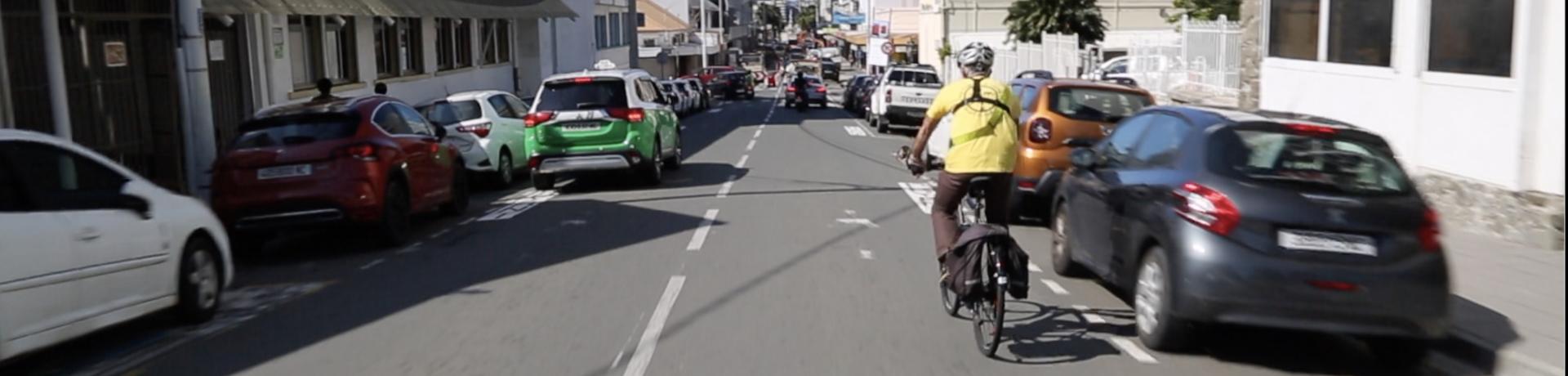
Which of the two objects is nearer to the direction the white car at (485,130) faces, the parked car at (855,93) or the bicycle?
the parked car

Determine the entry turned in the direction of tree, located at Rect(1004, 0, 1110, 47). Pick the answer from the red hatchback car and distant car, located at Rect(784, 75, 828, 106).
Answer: the red hatchback car

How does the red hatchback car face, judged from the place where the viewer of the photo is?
facing away from the viewer and to the right of the viewer

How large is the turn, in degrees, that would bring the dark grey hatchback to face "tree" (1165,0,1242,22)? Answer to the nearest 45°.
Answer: approximately 45° to its right

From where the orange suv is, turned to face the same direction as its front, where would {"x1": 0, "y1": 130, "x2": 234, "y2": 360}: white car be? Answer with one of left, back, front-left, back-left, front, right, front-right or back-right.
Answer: left

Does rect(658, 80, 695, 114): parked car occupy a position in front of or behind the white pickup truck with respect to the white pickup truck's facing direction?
in front

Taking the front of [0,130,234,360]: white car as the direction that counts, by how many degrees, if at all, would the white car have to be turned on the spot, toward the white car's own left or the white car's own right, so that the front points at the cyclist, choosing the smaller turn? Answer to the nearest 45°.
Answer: approximately 90° to the white car's own right

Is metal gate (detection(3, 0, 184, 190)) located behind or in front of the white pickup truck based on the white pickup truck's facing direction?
behind

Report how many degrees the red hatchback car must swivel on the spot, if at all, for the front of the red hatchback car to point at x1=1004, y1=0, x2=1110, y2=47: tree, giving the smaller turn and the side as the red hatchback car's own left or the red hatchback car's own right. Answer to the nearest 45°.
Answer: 0° — it already faces it

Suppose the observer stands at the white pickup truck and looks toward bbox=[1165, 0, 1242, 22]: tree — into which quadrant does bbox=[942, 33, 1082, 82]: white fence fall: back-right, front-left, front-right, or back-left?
front-left

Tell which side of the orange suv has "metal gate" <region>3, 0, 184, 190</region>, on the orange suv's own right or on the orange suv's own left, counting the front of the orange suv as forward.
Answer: on the orange suv's own left

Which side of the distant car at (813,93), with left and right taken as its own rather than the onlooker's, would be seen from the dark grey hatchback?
back

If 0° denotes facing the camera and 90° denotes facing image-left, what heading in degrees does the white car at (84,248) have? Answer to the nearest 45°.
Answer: approximately 225°

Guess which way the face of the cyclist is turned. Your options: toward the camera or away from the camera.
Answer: away from the camera

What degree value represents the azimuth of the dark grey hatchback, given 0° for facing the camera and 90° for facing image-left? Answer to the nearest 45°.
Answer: approximately 135°

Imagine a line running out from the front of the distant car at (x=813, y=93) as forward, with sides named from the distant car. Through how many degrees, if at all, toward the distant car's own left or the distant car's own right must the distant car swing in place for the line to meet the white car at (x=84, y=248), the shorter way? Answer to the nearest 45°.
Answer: approximately 180°

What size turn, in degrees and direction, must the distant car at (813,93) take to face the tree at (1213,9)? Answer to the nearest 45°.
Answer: approximately 135° to its right

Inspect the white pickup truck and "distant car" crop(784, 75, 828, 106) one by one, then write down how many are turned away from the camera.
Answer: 2

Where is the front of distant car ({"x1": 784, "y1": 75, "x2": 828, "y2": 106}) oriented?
away from the camera
